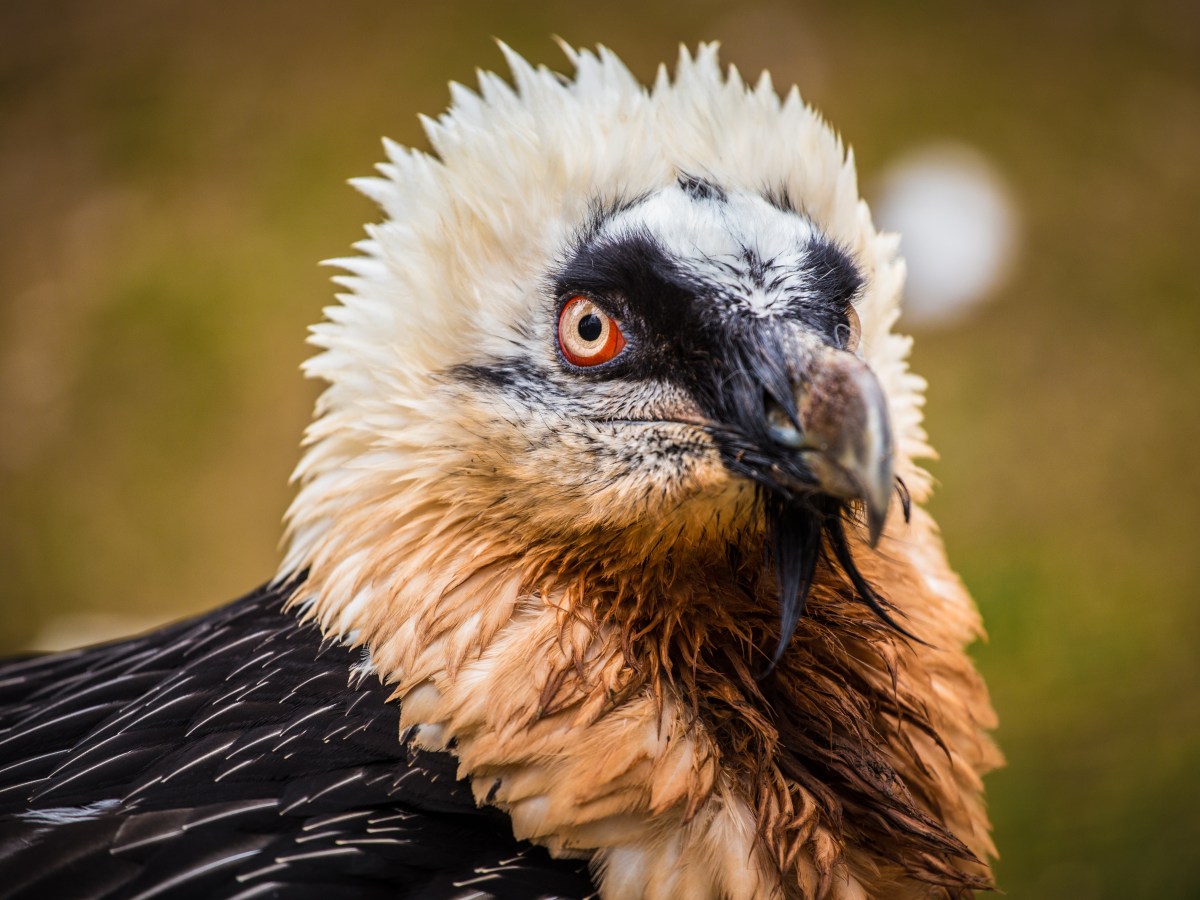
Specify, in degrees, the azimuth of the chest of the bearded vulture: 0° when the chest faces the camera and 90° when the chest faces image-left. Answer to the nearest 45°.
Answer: approximately 315°
